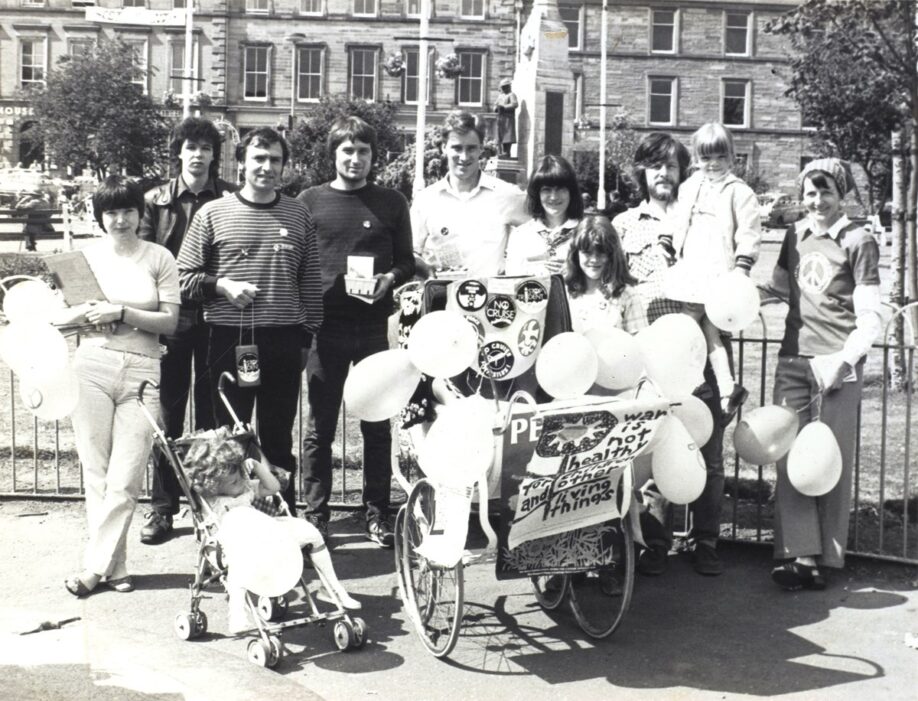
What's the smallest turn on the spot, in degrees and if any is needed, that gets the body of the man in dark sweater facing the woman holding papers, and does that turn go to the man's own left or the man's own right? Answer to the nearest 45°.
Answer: approximately 45° to the man's own right

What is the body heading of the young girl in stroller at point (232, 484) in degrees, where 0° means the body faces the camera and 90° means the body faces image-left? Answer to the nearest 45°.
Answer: approximately 315°

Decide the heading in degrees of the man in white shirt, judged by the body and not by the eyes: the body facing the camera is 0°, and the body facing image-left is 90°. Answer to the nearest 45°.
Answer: approximately 0°

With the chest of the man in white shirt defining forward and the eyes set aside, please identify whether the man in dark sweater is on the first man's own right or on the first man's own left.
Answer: on the first man's own right

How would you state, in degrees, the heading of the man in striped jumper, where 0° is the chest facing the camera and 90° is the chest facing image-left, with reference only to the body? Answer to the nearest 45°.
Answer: approximately 0°

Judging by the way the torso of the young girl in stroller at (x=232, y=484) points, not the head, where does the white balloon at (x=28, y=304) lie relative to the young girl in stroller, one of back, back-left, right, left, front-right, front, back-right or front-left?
back

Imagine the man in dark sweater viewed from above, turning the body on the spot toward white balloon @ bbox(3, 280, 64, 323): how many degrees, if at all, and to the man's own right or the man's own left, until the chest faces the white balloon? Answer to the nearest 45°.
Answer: approximately 45° to the man's own right

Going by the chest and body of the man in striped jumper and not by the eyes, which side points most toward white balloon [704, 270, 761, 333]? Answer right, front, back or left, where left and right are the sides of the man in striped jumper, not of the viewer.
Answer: left

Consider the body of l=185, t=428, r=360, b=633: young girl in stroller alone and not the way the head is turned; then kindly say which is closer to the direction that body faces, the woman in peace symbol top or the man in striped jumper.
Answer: the woman in peace symbol top
